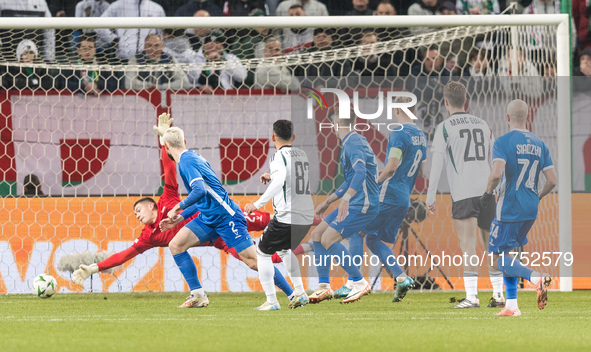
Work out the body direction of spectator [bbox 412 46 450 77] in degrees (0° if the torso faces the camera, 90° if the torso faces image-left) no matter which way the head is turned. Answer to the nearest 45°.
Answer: approximately 0°

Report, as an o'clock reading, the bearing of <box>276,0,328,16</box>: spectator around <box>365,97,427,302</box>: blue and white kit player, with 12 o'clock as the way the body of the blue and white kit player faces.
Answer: The spectator is roughly at 1 o'clock from the blue and white kit player.

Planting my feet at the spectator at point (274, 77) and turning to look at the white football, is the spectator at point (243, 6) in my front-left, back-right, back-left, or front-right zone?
back-right

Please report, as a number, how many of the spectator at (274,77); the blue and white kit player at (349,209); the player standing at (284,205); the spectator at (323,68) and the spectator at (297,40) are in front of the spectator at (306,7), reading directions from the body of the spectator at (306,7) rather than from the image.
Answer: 5

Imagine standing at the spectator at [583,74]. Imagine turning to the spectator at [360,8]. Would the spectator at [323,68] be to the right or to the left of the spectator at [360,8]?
left

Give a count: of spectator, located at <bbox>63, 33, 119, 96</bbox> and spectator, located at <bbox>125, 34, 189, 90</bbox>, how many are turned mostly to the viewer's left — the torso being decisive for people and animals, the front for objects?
0

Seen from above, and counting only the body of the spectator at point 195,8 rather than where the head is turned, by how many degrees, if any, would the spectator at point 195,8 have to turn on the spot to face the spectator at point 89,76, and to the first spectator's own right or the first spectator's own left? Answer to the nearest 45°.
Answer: approximately 45° to the first spectator's own right

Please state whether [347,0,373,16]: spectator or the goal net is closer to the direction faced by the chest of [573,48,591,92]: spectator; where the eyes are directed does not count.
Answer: the goal net

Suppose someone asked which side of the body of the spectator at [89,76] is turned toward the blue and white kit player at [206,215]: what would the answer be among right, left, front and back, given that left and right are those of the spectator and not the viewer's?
front
